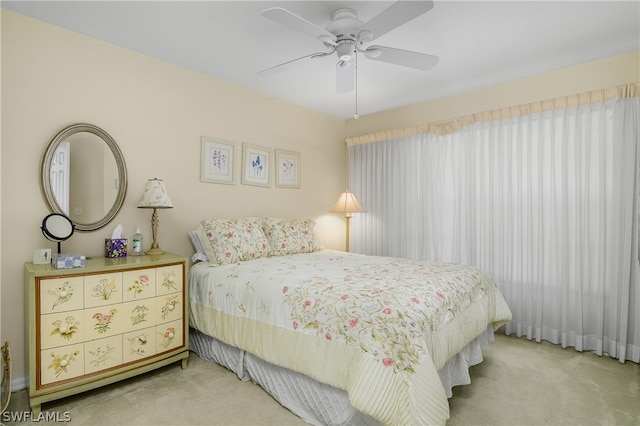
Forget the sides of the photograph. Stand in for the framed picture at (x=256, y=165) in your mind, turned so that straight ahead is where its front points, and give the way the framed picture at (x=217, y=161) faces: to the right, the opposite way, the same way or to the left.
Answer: the same way

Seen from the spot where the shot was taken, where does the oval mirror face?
facing the viewer

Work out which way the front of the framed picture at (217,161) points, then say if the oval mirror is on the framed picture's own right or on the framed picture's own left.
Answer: on the framed picture's own right

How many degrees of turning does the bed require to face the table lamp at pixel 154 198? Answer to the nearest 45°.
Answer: approximately 135° to its right

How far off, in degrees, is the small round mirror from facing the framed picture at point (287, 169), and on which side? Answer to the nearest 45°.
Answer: approximately 90° to its left

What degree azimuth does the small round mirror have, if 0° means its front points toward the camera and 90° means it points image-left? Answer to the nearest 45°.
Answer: approximately 0°

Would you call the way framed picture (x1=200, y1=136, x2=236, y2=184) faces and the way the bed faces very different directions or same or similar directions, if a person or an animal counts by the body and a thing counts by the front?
same or similar directions

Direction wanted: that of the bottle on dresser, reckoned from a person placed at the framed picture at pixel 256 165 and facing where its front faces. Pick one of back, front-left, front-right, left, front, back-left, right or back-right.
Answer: right

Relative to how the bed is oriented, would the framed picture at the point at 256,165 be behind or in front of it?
behind

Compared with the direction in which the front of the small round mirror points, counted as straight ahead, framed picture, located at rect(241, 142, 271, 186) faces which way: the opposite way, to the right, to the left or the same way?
the same way

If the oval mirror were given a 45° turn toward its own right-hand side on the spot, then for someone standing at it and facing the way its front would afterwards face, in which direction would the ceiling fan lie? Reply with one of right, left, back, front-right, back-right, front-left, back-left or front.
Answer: left

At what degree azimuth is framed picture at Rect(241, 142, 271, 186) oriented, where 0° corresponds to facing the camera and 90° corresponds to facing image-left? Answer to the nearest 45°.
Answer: approximately 315°

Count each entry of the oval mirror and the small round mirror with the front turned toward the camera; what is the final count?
2

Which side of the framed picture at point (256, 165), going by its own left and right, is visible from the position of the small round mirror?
right

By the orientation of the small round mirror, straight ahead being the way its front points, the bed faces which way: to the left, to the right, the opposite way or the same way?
the same way

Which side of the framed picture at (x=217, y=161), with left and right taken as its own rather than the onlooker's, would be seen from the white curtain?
front

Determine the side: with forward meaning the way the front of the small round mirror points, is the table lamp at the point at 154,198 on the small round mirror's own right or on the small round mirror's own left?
on the small round mirror's own left

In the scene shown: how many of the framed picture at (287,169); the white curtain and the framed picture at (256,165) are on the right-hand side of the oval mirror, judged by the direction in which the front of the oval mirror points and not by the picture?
0

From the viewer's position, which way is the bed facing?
facing the viewer and to the right of the viewer
